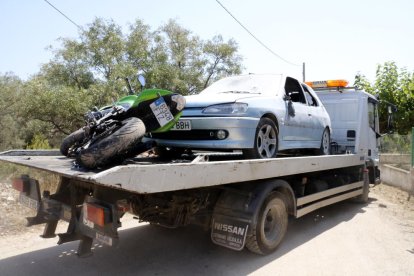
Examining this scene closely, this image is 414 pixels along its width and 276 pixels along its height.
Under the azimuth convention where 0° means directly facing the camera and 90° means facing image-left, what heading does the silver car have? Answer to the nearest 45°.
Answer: approximately 45°

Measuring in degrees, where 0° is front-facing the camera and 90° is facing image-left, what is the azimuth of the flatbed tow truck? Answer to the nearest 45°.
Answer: approximately 225°

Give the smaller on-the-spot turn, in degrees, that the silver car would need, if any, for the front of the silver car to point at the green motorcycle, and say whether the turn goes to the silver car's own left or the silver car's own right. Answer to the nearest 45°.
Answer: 0° — it already faces it
